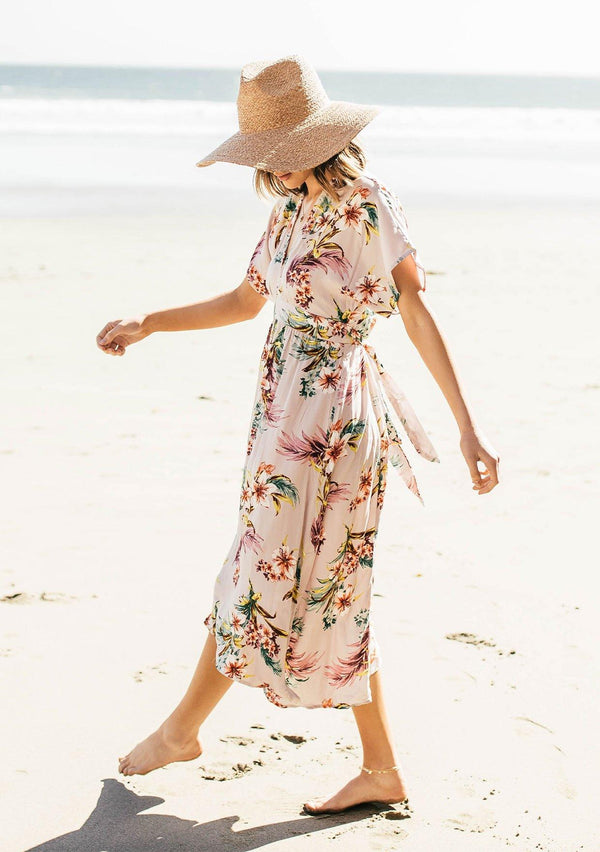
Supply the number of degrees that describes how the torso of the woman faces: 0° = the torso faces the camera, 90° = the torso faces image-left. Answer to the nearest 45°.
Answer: approximately 45°

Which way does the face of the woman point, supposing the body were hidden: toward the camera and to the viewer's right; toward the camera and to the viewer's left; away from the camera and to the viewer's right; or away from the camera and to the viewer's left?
toward the camera and to the viewer's left
